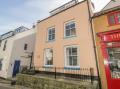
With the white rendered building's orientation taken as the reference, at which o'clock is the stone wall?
The stone wall is roughly at 10 o'clock from the white rendered building.

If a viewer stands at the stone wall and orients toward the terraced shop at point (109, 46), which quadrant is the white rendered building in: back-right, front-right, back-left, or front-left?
back-left

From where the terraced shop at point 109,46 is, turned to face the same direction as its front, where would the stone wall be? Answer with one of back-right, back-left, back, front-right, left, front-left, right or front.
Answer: right

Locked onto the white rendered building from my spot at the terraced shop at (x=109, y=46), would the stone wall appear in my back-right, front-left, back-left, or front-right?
front-left

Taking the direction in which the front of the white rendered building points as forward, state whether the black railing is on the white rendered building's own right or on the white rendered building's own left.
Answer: on the white rendered building's own left

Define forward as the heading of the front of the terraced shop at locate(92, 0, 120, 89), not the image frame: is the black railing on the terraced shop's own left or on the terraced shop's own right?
on the terraced shop's own right

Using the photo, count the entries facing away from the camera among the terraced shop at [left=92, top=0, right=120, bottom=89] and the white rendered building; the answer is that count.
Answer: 0

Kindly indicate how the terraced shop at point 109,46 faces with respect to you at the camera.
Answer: facing the viewer

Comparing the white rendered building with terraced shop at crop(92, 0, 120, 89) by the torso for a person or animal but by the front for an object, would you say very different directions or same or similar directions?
same or similar directions

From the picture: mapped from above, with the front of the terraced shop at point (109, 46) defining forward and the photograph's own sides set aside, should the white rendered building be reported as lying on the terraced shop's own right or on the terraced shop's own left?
on the terraced shop's own right

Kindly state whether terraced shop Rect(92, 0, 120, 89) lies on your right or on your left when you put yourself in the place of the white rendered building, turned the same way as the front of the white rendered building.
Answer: on your left

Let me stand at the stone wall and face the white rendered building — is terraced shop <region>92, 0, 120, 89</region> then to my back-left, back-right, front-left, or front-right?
back-right
